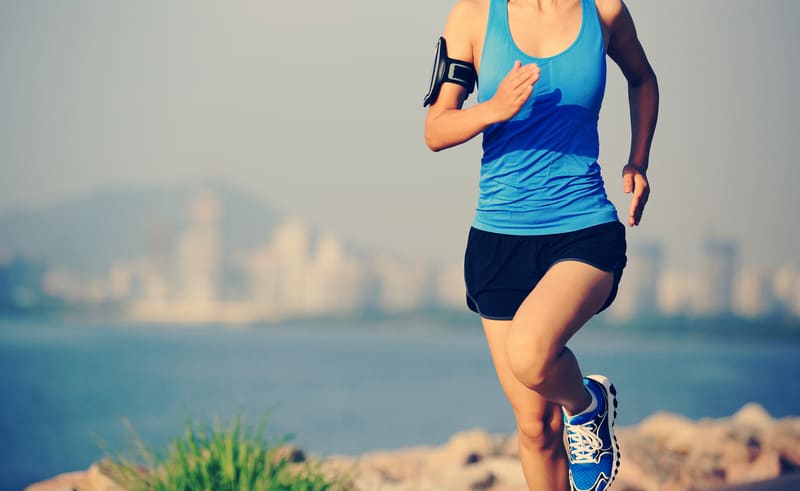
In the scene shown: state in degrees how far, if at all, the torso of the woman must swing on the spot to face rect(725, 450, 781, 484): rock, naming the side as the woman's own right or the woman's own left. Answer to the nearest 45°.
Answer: approximately 135° to the woman's own left

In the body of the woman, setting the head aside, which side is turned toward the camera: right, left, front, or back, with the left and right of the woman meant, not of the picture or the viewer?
front

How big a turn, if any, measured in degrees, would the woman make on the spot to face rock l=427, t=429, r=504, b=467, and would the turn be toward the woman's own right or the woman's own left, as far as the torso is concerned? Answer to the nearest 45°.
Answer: approximately 180°

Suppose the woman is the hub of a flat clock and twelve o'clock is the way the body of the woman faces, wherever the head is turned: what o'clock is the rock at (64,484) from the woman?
The rock is roughly at 4 o'clock from the woman.

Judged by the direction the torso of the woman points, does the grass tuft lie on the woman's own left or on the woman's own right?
on the woman's own right

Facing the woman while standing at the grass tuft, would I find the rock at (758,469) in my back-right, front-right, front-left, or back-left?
front-left

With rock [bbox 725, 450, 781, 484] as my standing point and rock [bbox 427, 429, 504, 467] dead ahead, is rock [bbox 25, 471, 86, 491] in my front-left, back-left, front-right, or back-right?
front-left

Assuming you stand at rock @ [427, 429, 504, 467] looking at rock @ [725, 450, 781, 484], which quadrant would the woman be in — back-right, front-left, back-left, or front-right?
front-right
